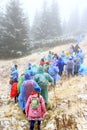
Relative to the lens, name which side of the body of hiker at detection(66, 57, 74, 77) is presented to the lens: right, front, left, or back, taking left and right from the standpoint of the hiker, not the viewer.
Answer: back

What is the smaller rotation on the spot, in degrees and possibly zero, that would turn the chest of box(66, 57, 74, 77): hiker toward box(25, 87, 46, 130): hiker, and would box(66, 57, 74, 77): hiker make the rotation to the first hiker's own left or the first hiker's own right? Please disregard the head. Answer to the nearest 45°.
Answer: approximately 180°

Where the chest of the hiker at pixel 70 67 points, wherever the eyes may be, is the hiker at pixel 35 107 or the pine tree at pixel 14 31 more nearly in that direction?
the pine tree

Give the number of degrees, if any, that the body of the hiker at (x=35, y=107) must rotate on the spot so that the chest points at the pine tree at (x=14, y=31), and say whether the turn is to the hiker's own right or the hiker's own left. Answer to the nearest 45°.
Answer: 0° — they already face it

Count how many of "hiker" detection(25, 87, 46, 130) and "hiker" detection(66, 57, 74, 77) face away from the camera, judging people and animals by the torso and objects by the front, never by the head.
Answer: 2

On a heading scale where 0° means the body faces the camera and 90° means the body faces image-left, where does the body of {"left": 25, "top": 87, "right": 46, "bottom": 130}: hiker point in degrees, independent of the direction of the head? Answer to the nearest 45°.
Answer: approximately 180°
